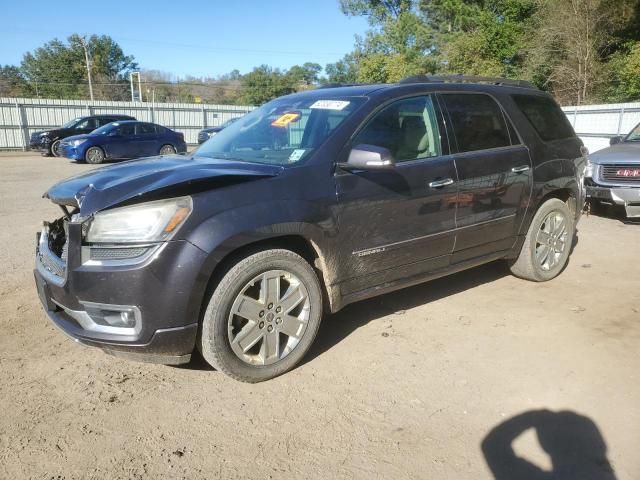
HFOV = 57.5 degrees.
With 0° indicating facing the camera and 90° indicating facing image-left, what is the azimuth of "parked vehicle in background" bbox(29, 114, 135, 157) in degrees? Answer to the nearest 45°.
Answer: approximately 45°

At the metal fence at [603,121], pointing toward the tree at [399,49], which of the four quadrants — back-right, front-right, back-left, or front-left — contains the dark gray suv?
back-left

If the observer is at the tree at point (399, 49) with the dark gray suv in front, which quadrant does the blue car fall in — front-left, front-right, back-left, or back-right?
front-right

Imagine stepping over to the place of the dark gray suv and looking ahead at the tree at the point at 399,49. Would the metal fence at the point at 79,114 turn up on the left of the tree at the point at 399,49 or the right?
left

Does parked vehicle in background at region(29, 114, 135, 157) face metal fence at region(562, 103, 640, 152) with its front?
no

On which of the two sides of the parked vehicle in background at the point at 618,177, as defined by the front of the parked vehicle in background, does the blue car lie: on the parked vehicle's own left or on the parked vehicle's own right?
on the parked vehicle's own right

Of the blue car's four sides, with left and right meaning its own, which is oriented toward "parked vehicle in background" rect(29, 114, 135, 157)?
right

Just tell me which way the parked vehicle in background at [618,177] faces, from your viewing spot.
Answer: facing the viewer and to the left of the viewer

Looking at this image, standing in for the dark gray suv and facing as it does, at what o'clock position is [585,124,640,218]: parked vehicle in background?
The parked vehicle in background is roughly at 6 o'clock from the dark gray suv.

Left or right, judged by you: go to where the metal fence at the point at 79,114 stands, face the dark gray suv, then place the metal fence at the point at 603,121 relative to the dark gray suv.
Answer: left

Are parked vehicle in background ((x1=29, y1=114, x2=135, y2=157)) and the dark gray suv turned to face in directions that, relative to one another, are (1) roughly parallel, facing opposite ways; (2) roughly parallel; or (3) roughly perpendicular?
roughly parallel

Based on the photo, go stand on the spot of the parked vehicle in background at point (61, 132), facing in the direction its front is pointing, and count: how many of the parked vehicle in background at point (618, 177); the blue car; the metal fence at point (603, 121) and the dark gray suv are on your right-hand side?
0

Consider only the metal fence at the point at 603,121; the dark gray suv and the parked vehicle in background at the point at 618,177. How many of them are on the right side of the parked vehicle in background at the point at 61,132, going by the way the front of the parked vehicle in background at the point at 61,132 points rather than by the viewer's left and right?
0

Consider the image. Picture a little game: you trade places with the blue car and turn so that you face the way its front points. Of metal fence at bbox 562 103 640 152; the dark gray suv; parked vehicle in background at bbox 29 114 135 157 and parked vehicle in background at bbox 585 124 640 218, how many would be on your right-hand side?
1

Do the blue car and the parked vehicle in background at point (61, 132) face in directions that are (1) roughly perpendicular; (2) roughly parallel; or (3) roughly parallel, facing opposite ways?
roughly parallel

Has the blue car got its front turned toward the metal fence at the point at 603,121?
no

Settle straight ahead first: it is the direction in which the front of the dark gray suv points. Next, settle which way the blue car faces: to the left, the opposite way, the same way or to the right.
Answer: the same way

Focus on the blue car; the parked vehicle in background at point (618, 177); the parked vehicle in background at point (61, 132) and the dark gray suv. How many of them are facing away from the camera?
0

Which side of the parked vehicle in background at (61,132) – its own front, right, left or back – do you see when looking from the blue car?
left
